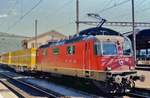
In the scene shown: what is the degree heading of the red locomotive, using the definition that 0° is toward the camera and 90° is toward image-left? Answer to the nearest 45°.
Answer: approximately 315°
